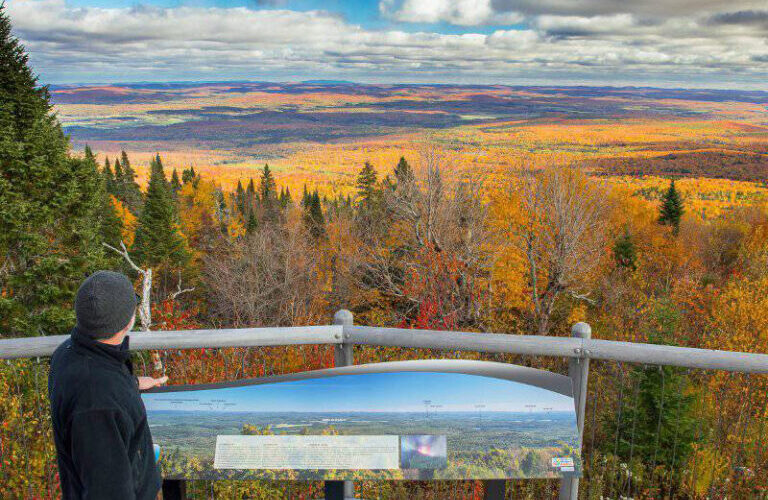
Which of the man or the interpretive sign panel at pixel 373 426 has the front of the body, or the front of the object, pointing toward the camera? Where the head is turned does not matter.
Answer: the interpretive sign panel

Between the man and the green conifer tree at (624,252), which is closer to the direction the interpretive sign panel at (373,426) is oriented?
the man

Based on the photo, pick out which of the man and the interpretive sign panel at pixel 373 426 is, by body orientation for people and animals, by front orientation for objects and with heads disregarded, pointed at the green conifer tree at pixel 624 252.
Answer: the man

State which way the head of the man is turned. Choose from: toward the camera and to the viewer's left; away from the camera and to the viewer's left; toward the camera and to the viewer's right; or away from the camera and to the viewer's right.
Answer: away from the camera and to the viewer's right

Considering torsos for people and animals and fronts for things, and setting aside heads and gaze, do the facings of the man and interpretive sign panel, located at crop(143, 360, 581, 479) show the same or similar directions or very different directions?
very different directions

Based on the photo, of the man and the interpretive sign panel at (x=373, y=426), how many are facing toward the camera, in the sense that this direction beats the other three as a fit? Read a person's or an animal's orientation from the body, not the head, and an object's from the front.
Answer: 1

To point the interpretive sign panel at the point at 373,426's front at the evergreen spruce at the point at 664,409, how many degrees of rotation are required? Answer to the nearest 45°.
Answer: approximately 135° to its left

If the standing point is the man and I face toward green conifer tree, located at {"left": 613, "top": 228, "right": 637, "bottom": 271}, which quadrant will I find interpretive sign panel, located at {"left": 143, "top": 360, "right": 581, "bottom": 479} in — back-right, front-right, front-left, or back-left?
front-right

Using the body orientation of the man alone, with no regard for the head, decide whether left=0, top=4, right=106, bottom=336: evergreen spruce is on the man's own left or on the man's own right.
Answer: on the man's own left

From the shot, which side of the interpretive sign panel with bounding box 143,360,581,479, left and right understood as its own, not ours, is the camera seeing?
front

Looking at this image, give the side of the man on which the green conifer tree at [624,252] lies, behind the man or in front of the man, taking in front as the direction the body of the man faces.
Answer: in front

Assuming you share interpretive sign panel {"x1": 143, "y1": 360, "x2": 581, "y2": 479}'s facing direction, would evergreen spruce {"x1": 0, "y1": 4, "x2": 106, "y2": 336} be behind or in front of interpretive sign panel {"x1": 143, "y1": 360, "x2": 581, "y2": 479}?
behind

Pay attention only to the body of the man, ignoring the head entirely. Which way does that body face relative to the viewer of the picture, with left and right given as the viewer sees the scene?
facing away from the viewer and to the right of the viewer
